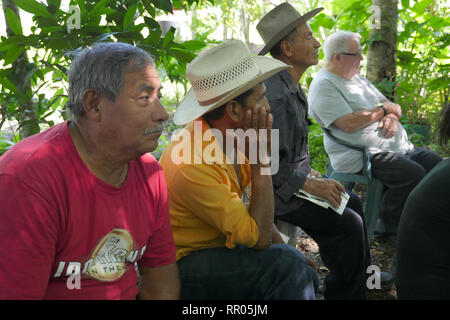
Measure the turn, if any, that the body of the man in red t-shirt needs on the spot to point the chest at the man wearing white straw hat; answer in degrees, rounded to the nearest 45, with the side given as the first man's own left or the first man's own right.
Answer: approximately 90° to the first man's own left
